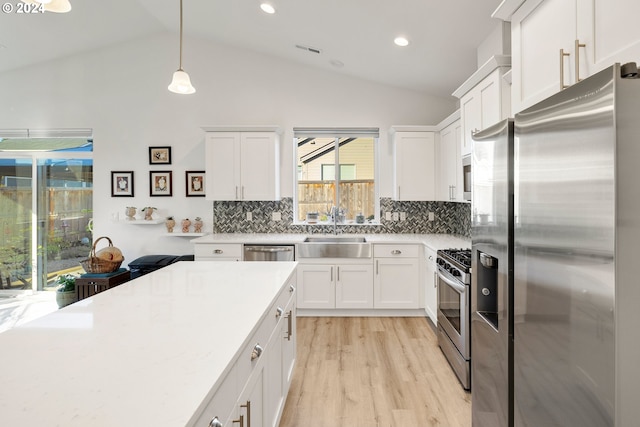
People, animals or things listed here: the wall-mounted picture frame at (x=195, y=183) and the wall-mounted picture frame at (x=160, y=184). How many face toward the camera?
2

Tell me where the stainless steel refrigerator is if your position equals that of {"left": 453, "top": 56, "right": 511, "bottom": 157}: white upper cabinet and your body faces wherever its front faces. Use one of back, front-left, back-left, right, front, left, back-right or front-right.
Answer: front-left

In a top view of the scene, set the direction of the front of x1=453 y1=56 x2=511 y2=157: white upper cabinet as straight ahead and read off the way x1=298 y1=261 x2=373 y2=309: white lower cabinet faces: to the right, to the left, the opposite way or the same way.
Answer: to the left

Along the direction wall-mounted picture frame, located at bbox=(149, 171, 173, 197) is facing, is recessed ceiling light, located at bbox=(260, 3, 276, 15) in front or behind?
in front

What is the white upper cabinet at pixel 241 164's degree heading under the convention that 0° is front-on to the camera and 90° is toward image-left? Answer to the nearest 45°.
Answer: approximately 0°

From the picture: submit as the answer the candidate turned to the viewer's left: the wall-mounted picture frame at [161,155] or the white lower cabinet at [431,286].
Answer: the white lower cabinet

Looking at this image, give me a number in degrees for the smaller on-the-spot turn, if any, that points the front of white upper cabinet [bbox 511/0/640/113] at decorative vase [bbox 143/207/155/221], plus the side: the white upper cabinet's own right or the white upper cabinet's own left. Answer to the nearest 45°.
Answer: approximately 45° to the white upper cabinet's own right

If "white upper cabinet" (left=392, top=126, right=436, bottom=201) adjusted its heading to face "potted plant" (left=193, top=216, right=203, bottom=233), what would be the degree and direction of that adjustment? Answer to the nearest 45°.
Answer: approximately 90° to its right

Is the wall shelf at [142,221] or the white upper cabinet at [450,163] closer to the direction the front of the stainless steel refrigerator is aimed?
the wall shelf

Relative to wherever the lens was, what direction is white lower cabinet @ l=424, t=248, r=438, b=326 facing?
facing to the left of the viewer

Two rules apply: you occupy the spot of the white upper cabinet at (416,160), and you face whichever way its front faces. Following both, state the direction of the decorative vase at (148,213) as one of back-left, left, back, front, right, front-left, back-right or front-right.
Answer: right
